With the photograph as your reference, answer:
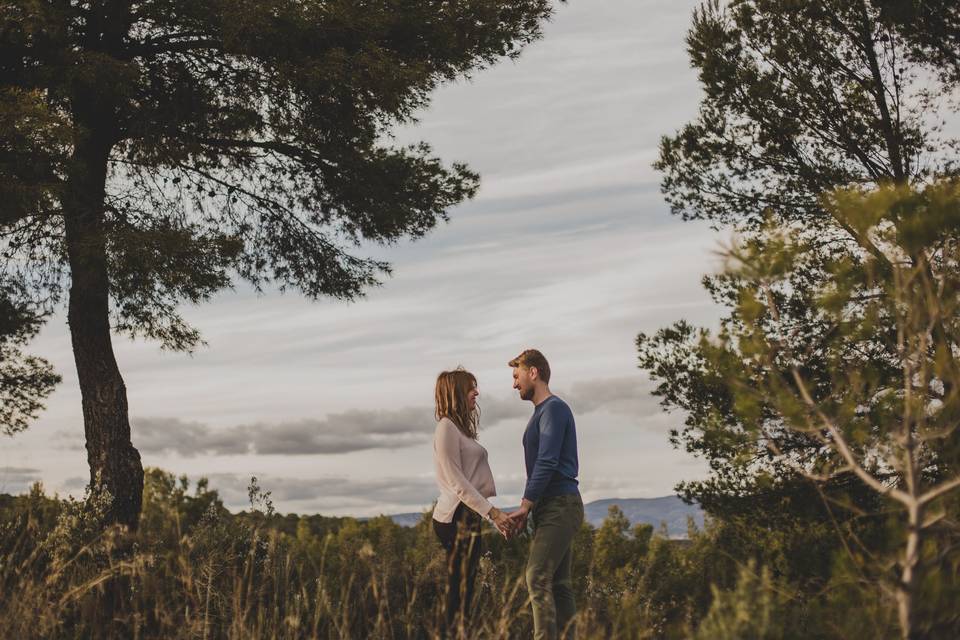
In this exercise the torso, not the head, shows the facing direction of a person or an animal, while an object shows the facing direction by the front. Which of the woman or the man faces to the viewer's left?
the man

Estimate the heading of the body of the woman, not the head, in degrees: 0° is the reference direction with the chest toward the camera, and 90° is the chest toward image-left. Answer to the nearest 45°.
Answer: approximately 270°

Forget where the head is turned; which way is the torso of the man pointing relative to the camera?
to the viewer's left

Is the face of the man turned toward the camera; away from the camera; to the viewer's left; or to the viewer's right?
to the viewer's left

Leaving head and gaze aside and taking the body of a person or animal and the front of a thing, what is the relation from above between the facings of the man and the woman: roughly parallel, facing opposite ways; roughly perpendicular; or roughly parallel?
roughly parallel, facing opposite ways

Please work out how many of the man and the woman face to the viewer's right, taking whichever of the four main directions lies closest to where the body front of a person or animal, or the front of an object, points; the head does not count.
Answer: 1

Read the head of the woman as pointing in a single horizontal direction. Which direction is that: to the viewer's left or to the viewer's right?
to the viewer's right
